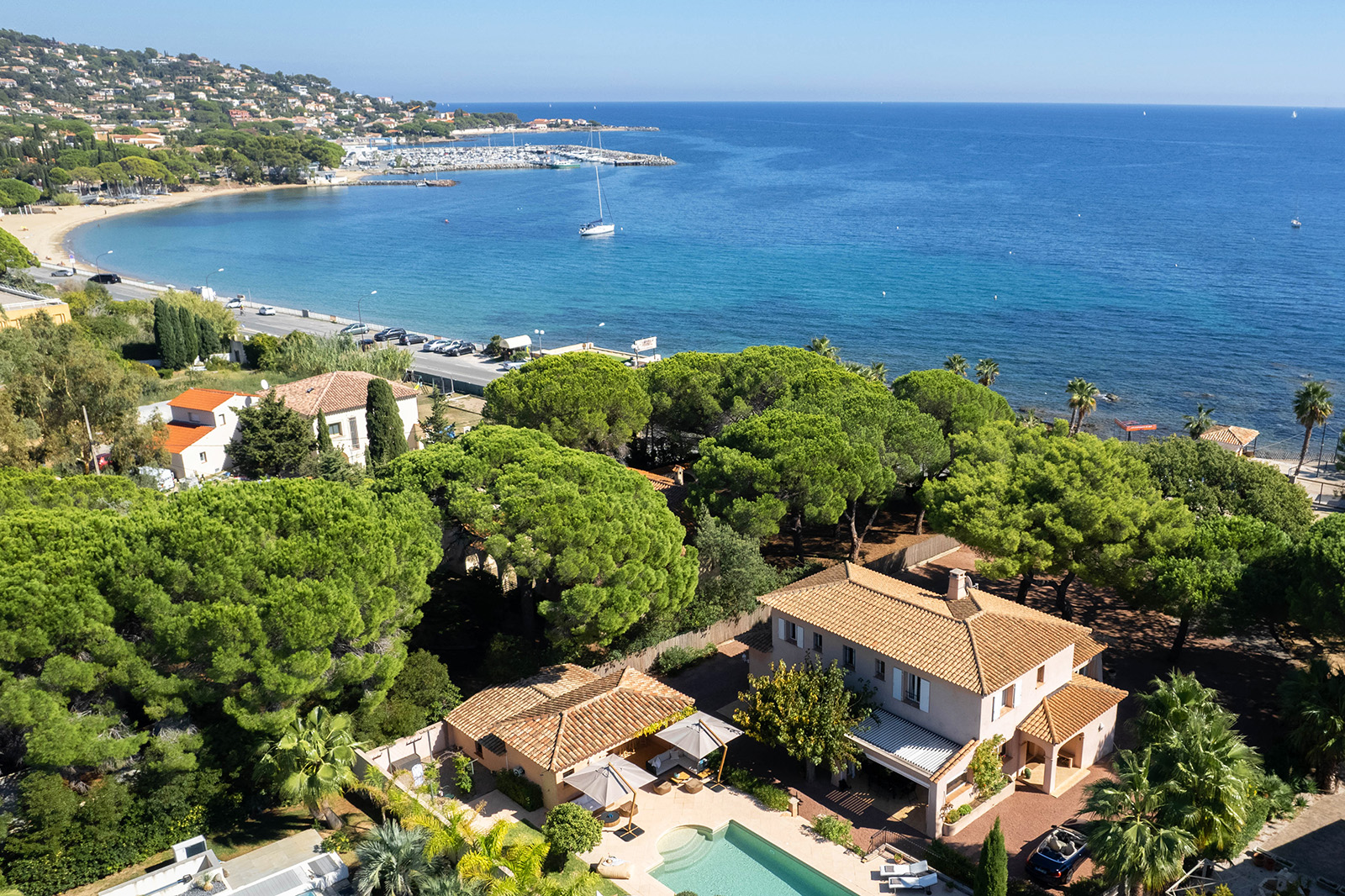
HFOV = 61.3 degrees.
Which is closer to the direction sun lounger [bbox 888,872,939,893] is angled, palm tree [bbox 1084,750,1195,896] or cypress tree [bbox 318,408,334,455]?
the cypress tree

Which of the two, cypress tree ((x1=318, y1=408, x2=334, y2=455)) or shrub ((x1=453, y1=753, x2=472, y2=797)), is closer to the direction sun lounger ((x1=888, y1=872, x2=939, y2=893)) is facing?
the shrub

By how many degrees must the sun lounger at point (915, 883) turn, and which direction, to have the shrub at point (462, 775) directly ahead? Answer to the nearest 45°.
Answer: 0° — it already faces it

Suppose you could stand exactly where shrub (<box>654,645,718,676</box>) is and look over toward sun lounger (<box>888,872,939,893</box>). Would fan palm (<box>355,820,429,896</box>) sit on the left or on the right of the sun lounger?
right

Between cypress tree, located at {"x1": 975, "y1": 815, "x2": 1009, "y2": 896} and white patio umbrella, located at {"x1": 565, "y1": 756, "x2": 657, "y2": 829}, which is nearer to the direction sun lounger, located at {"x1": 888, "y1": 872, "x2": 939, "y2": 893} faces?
the white patio umbrella

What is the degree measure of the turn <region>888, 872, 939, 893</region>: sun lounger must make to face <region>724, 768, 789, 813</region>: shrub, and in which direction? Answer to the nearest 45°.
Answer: approximately 45° to its right

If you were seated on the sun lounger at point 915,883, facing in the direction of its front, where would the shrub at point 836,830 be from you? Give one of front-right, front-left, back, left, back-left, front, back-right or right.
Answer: front-right

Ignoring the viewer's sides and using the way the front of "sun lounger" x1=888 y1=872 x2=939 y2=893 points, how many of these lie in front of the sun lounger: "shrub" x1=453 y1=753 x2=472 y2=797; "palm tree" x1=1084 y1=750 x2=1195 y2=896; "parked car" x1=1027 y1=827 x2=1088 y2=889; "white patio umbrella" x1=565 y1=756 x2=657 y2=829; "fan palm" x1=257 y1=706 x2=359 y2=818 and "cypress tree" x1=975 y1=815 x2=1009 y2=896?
3

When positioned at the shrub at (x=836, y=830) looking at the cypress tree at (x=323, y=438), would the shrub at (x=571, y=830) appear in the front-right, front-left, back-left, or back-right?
front-left

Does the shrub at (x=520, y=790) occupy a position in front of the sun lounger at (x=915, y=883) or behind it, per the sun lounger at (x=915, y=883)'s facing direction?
in front

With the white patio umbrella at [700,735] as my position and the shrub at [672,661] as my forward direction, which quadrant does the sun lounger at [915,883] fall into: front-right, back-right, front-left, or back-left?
back-right

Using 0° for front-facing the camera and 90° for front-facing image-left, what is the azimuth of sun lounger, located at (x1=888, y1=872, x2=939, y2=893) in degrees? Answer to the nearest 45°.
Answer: approximately 90°

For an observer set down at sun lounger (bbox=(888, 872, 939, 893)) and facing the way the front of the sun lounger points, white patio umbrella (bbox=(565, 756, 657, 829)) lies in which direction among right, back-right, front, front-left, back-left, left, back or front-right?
front

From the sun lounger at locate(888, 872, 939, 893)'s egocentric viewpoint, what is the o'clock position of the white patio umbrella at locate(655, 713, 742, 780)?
The white patio umbrella is roughly at 1 o'clock from the sun lounger.

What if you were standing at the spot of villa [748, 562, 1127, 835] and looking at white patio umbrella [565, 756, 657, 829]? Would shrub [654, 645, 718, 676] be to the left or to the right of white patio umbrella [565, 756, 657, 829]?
right

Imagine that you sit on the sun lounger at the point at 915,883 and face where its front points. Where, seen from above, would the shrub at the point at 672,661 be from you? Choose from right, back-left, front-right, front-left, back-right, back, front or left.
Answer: front-right

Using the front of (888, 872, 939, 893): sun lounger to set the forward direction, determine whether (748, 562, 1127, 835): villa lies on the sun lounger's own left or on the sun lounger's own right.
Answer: on the sun lounger's own right

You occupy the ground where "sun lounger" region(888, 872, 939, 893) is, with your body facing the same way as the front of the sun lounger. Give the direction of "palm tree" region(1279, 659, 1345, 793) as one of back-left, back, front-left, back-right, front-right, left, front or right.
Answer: back-right

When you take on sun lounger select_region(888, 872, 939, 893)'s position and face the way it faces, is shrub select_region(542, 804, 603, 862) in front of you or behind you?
in front

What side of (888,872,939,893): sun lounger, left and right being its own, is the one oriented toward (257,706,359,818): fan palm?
front
